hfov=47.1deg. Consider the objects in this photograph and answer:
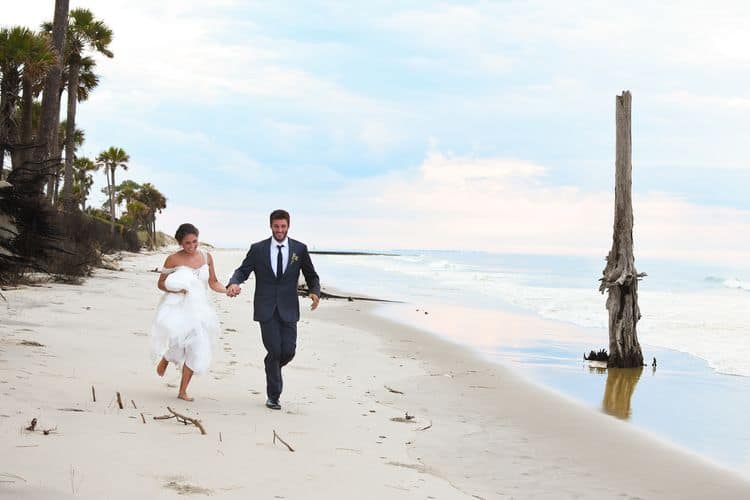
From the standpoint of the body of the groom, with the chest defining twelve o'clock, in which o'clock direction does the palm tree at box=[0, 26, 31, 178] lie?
The palm tree is roughly at 5 o'clock from the groom.

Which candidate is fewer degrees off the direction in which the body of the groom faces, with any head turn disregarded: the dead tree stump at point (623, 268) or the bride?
the bride

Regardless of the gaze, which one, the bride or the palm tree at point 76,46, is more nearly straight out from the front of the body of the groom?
the bride

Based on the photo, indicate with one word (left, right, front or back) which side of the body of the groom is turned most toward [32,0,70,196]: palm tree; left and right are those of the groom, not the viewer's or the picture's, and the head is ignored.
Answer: back

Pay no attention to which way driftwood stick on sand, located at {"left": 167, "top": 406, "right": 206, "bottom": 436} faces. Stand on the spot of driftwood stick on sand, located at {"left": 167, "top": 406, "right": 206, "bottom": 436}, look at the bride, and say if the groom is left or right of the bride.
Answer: right

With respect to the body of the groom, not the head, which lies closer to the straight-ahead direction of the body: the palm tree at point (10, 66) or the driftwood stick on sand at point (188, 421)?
the driftwood stick on sand

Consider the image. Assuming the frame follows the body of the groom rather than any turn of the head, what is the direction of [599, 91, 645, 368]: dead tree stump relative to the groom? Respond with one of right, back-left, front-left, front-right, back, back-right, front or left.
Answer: back-left

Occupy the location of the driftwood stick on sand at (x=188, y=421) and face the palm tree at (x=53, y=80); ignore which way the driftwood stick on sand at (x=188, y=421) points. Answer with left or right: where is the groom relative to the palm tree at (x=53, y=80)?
right

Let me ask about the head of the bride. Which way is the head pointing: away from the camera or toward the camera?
toward the camera

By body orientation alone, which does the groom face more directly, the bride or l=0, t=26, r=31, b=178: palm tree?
the bride

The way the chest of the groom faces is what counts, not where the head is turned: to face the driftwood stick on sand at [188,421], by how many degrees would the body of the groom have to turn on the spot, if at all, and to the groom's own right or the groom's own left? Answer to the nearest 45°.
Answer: approximately 45° to the groom's own right

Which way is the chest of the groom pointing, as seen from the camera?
toward the camera

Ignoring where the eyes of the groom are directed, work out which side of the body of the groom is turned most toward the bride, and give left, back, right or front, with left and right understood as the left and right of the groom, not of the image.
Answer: right
